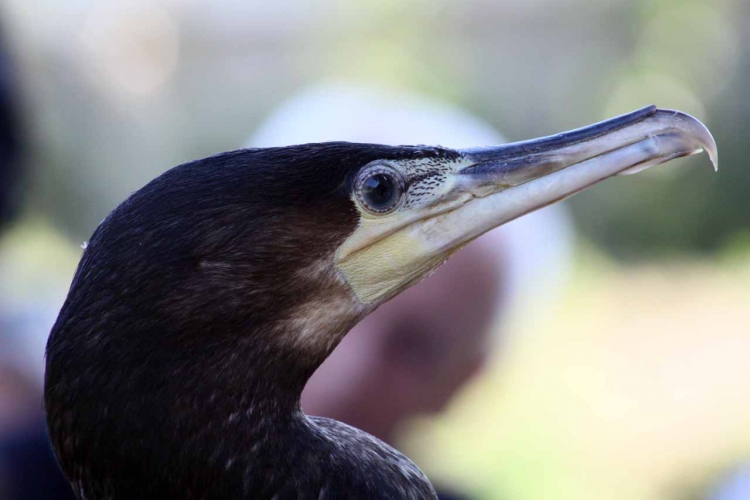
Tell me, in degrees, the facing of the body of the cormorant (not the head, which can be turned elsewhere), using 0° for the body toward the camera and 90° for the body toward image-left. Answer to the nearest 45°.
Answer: approximately 270°
